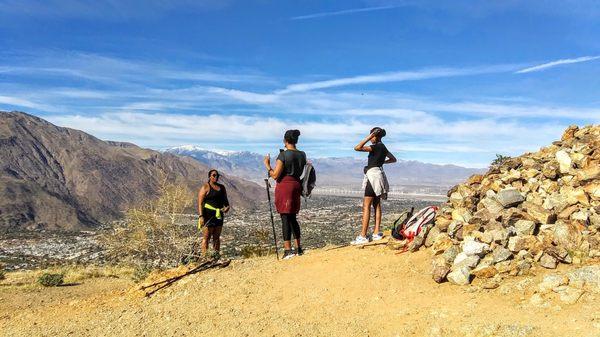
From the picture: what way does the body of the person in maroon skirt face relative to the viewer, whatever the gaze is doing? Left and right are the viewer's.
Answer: facing away from the viewer and to the left of the viewer

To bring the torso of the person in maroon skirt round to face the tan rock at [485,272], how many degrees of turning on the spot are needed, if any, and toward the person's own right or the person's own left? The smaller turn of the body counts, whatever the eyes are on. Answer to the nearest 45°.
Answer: approximately 180°

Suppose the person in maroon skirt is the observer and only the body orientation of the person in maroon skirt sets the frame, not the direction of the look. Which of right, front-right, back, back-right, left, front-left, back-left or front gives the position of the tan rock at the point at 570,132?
back-right

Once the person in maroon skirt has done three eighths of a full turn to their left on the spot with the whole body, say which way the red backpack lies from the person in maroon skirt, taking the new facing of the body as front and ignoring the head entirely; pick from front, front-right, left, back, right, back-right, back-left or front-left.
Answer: left
